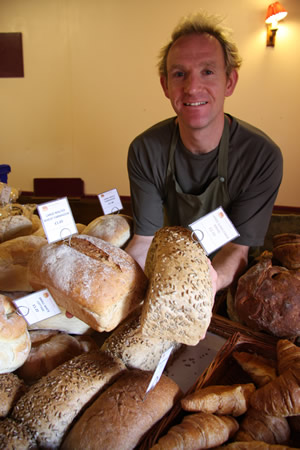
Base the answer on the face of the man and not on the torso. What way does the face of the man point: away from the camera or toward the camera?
toward the camera

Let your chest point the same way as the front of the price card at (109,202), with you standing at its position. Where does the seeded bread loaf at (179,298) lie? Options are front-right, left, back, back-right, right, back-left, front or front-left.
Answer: front

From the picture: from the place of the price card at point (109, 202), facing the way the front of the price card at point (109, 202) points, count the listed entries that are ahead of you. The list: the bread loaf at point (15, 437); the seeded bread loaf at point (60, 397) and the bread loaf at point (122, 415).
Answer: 3

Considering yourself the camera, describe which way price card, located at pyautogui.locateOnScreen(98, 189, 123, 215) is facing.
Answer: facing the viewer

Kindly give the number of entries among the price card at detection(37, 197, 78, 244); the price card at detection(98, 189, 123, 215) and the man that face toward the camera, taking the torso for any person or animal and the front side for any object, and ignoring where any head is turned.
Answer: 3

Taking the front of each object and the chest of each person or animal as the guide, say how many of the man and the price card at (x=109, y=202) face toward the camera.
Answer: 2

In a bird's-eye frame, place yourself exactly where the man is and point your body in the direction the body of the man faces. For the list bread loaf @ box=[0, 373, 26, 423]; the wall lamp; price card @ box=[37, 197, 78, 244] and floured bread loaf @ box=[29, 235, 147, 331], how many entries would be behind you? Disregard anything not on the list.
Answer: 1

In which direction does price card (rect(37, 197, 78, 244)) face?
toward the camera

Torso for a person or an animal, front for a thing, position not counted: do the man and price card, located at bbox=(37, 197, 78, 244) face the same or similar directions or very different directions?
same or similar directions

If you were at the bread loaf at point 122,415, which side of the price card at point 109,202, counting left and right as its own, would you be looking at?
front

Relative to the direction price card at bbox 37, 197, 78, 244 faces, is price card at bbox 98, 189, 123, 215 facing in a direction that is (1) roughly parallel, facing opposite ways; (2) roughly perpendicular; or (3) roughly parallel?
roughly parallel
